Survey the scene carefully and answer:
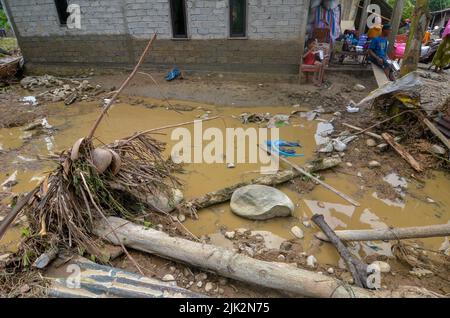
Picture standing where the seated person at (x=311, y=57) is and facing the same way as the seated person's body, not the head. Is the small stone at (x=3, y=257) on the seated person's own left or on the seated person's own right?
on the seated person's own right

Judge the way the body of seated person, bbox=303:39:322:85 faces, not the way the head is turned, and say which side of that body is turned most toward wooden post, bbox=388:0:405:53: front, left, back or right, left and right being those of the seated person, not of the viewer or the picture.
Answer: left

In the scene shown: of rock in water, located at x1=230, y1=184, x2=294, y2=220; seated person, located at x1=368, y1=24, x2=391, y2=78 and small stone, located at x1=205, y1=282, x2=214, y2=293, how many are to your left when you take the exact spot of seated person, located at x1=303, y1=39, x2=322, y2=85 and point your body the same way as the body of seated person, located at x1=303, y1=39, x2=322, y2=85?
1

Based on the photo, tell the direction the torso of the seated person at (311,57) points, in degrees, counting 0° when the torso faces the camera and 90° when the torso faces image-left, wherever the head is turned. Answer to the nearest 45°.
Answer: approximately 315°

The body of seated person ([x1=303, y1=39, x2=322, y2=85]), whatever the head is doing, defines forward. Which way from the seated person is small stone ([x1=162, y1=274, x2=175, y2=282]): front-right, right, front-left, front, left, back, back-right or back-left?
front-right

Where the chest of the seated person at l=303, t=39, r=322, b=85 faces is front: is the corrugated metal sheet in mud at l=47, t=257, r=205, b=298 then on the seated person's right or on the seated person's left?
on the seated person's right

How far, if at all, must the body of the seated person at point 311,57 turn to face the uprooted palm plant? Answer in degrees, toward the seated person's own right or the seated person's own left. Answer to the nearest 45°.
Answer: approximately 45° to the seated person's own right

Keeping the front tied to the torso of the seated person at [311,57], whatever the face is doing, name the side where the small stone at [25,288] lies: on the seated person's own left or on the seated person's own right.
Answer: on the seated person's own right

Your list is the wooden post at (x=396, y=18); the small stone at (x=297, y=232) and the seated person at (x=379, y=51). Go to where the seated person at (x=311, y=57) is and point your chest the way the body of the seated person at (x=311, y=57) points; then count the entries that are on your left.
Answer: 2

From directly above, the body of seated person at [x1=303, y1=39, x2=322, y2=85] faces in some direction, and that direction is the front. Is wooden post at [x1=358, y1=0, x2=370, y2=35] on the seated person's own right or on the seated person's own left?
on the seated person's own left

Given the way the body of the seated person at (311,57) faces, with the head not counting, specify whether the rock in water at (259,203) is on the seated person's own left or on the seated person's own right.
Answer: on the seated person's own right

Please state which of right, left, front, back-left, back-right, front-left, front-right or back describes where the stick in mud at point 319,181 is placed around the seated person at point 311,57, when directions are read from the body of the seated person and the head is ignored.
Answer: front-right

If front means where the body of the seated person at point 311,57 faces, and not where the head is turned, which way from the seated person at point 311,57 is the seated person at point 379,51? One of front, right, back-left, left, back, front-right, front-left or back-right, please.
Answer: left

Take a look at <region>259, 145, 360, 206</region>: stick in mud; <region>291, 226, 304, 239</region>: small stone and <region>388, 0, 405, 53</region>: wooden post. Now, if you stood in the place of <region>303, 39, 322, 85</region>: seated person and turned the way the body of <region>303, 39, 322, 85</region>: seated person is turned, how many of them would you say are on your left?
1

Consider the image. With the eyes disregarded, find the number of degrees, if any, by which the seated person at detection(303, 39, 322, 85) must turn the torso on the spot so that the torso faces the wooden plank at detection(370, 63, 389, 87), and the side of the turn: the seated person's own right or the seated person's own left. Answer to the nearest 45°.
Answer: approximately 45° to the seated person's own left

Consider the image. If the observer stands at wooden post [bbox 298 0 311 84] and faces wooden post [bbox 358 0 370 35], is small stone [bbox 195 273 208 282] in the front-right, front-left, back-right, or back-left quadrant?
back-right
